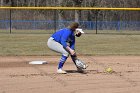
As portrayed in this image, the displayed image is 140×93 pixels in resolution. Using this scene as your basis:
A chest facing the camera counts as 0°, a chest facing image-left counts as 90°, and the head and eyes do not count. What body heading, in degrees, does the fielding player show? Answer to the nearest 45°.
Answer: approximately 270°
